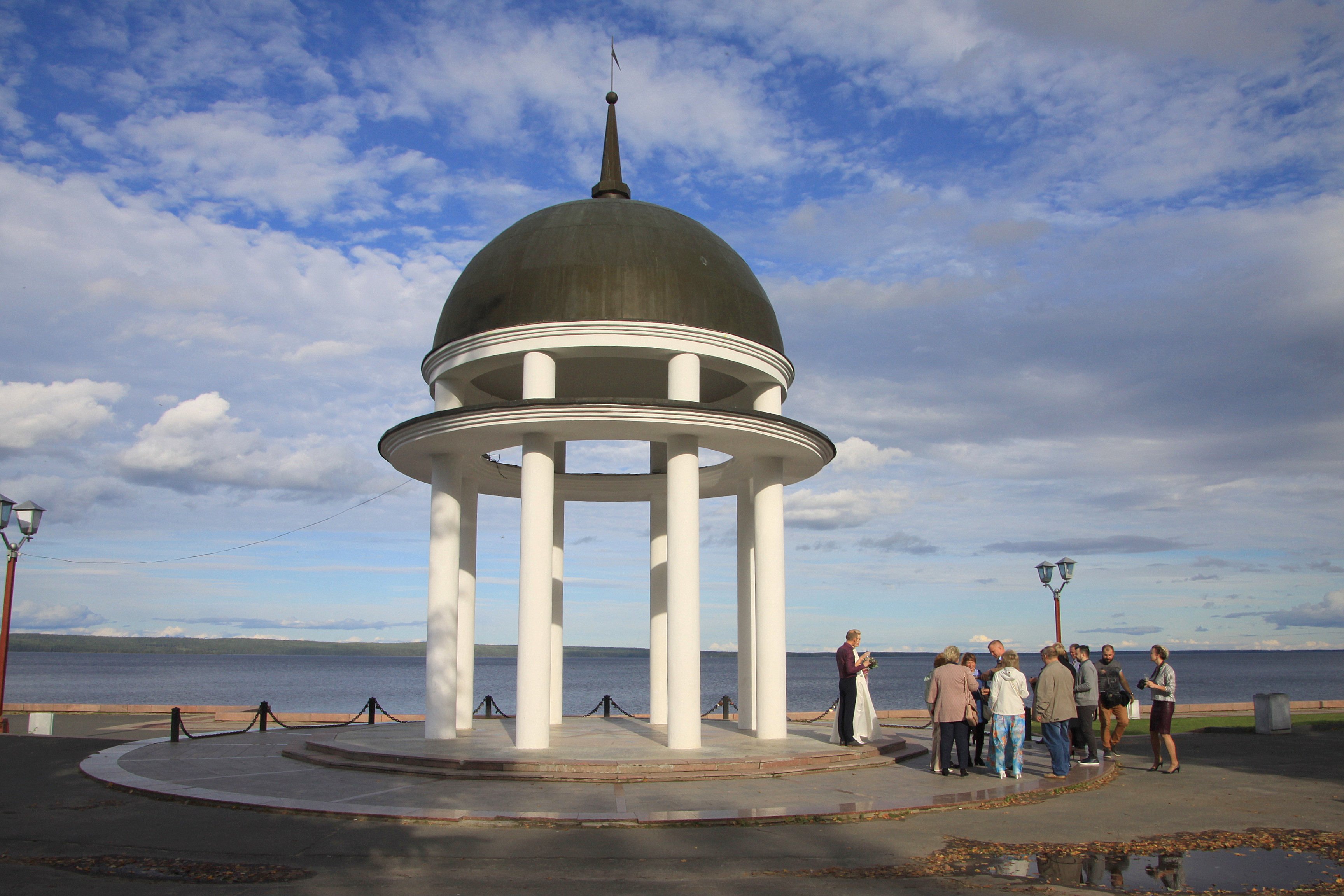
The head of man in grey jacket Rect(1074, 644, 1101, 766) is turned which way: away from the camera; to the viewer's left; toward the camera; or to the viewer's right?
to the viewer's left

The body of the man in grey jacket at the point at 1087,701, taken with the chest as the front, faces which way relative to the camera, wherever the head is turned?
to the viewer's left

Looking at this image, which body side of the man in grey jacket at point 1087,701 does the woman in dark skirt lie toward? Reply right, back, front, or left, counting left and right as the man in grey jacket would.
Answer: back

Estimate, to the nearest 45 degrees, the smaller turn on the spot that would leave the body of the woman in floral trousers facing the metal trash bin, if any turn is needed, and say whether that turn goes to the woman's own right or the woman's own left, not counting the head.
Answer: approximately 45° to the woman's own right

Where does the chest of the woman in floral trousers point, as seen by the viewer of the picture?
away from the camera

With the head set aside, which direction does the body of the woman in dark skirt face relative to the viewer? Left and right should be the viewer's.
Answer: facing to the left of the viewer

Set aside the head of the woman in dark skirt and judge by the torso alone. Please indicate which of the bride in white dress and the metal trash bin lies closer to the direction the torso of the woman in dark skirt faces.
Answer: the bride in white dress

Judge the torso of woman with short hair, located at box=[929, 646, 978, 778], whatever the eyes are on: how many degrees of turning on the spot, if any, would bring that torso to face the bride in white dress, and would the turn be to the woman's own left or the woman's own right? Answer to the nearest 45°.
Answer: approximately 45° to the woman's own left

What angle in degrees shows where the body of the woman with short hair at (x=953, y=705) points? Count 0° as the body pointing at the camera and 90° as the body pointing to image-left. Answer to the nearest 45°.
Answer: approximately 180°
